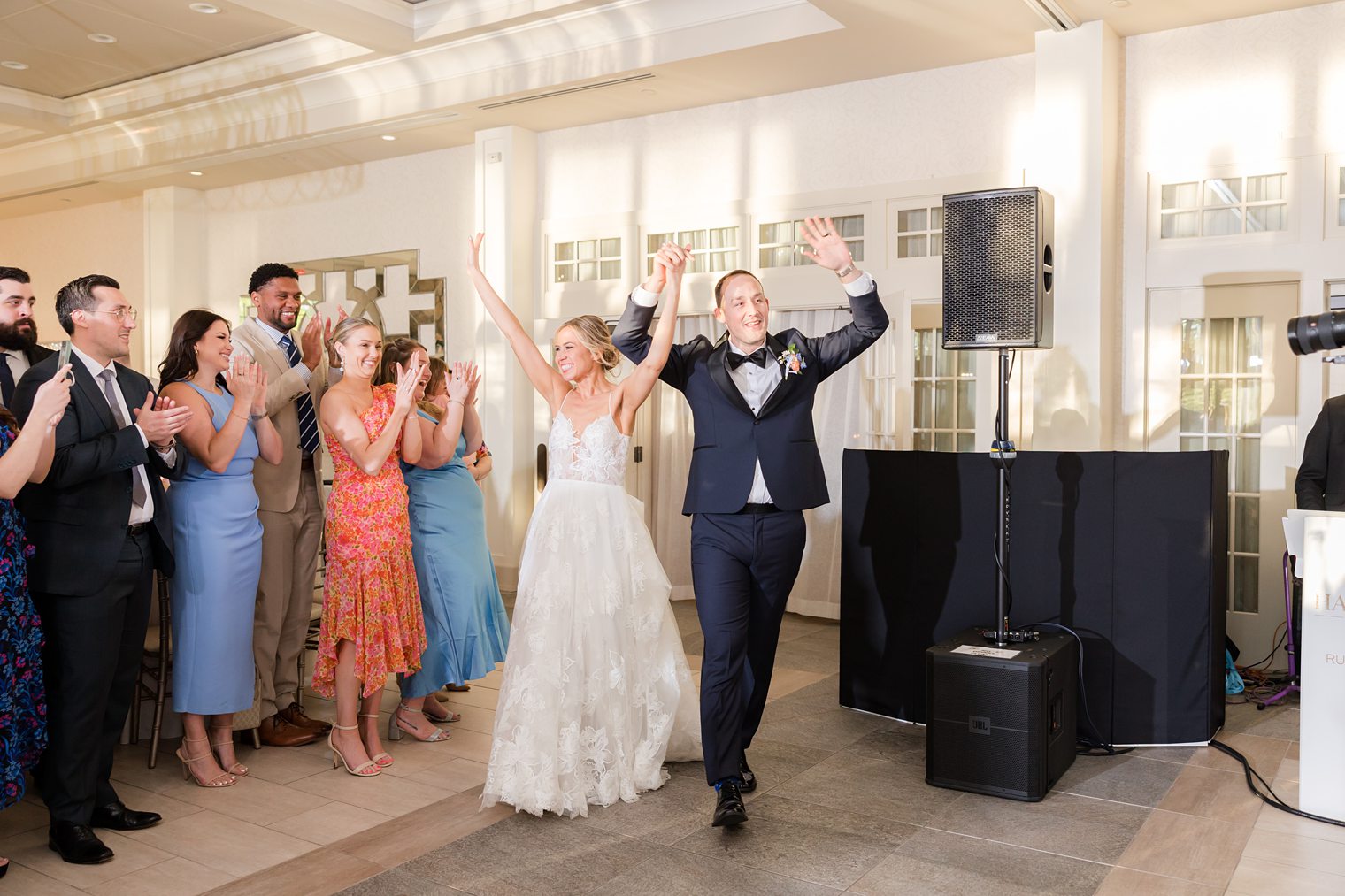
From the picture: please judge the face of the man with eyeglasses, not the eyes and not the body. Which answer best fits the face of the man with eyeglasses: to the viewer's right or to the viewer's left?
to the viewer's right

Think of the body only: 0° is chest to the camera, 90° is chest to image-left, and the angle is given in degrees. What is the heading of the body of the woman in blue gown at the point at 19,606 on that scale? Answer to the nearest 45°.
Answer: approximately 270°

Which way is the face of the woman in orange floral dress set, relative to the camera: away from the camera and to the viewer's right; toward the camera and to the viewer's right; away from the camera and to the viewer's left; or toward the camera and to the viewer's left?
toward the camera and to the viewer's right

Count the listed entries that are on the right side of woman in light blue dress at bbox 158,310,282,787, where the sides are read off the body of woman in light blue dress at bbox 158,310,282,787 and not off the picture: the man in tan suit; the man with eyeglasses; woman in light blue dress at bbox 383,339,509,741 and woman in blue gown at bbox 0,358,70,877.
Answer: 2

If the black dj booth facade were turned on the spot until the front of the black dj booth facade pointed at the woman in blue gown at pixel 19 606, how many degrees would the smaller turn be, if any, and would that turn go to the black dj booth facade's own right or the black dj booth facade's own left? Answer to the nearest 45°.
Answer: approximately 45° to the black dj booth facade's own right

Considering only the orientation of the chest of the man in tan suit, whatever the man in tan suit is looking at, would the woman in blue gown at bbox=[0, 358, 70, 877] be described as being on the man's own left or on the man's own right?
on the man's own right

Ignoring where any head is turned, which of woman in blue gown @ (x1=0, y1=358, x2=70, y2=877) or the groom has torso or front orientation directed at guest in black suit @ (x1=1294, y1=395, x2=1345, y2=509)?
the woman in blue gown

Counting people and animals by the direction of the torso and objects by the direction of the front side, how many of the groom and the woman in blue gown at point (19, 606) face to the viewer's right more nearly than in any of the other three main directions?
1

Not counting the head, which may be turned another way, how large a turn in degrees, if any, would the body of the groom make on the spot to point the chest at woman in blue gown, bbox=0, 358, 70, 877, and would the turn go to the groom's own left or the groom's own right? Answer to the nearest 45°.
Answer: approximately 90° to the groom's own right

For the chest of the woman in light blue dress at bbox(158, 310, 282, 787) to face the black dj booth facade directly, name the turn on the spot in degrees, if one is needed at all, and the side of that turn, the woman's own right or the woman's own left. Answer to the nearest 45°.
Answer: approximately 45° to the woman's own left
